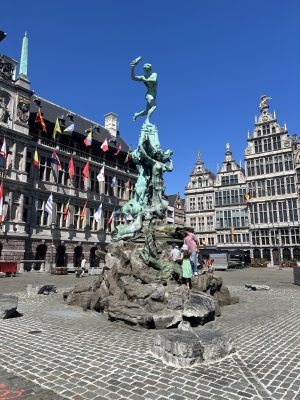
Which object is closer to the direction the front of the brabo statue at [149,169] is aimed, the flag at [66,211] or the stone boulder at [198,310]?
the stone boulder

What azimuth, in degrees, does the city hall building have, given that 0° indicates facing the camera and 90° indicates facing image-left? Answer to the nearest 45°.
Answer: approximately 315°

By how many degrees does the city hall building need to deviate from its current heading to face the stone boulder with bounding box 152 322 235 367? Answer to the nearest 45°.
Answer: approximately 45° to its right

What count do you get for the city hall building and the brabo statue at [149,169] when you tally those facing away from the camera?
0

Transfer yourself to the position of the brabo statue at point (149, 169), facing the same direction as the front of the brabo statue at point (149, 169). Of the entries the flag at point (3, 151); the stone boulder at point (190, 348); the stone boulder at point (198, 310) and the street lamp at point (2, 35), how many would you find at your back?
2

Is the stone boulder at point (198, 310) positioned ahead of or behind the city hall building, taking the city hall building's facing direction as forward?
ahead
